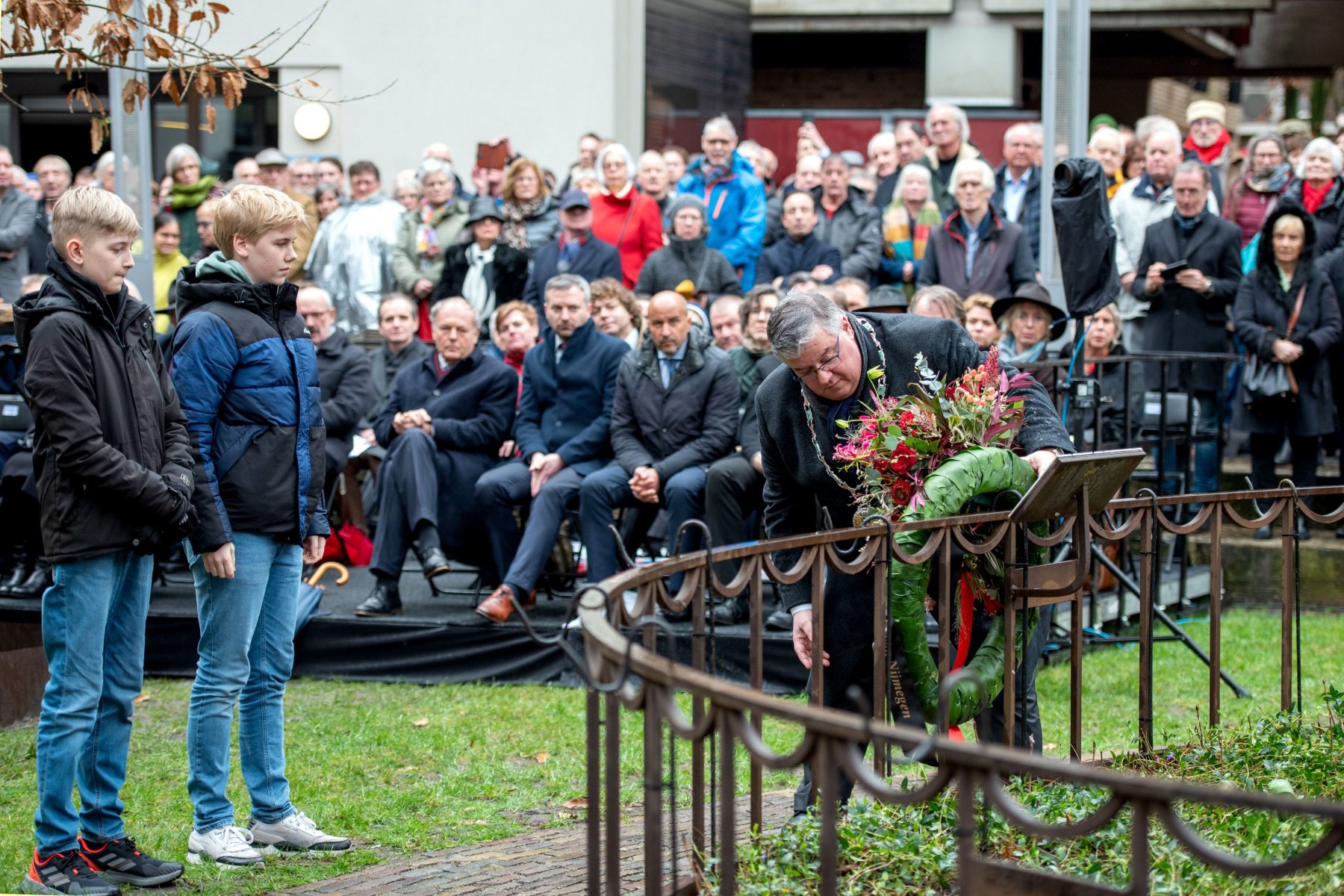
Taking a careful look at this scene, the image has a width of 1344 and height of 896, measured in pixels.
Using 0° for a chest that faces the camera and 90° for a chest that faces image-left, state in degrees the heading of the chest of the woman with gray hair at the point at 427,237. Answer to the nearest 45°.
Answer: approximately 0°

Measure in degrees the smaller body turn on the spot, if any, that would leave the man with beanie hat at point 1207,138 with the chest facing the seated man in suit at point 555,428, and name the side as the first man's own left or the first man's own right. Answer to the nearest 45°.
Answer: approximately 45° to the first man's own right

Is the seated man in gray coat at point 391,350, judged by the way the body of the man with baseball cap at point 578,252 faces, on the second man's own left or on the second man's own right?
on the second man's own right

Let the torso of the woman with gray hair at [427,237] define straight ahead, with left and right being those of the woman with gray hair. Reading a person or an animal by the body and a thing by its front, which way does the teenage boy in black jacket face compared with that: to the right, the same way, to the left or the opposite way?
to the left

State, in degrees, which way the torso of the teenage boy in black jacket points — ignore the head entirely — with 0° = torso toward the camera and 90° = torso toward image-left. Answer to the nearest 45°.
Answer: approximately 270°

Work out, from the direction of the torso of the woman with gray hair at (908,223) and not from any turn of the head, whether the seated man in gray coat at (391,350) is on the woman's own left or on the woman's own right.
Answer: on the woman's own right

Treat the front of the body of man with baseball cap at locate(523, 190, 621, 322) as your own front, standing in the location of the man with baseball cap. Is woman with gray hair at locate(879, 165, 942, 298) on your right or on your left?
on your left
